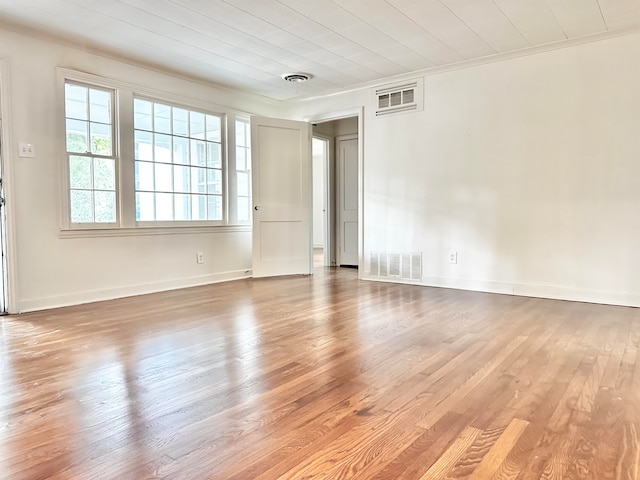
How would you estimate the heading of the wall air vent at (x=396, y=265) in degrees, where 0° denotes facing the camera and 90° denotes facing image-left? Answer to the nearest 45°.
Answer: approximately 45°

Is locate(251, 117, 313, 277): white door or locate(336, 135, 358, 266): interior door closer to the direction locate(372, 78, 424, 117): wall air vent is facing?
the white door

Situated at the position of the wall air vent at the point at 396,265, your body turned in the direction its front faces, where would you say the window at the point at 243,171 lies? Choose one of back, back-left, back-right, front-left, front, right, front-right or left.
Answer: front-right

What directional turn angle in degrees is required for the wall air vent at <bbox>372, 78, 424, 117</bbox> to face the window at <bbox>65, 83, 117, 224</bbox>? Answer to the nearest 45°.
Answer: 0° — it already faces it

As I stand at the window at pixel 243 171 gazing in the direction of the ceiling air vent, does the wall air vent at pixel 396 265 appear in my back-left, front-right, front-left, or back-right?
front-left

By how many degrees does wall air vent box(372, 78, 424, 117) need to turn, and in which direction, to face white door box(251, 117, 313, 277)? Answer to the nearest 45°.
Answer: approximately 45° to its right

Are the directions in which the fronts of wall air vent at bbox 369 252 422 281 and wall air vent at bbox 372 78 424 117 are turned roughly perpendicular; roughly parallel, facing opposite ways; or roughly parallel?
roughly parallel

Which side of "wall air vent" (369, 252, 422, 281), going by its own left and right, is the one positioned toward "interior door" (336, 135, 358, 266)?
right

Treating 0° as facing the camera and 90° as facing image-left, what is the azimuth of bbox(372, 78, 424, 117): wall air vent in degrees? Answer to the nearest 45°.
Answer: approximately 45°

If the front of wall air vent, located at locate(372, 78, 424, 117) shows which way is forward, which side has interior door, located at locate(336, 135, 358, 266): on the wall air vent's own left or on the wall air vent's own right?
on the wall air vent's own right

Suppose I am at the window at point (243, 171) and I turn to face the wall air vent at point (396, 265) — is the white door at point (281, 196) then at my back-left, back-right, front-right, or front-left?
front-left

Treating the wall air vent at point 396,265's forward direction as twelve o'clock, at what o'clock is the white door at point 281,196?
The white door is roughly at 2 o'clock from the wall air vent.

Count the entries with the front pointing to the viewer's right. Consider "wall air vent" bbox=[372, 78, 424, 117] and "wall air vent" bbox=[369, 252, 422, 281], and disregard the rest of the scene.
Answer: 0
